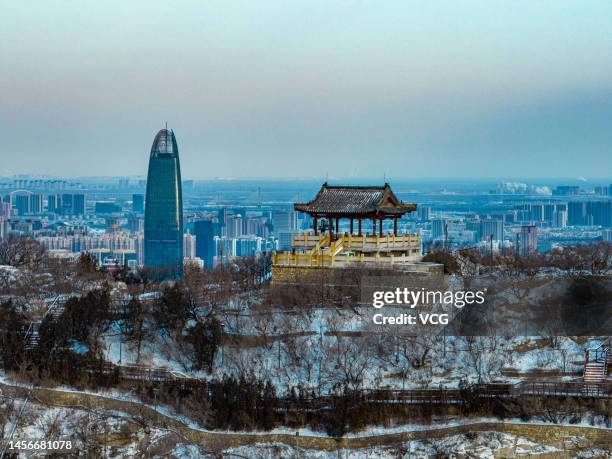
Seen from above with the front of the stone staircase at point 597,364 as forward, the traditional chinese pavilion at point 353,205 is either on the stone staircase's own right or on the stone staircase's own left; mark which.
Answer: on the stone staircase's own right

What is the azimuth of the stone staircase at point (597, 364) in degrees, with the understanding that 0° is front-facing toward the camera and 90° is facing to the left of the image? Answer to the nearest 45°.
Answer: approximately 0°

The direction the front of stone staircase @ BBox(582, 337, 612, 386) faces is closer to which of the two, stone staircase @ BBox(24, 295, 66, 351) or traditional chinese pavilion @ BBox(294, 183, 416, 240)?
the stone staircase

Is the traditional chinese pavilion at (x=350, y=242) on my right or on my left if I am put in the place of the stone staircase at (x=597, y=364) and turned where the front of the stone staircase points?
on my right

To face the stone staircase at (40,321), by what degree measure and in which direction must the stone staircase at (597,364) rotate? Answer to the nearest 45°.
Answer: approximately 90° to its right
